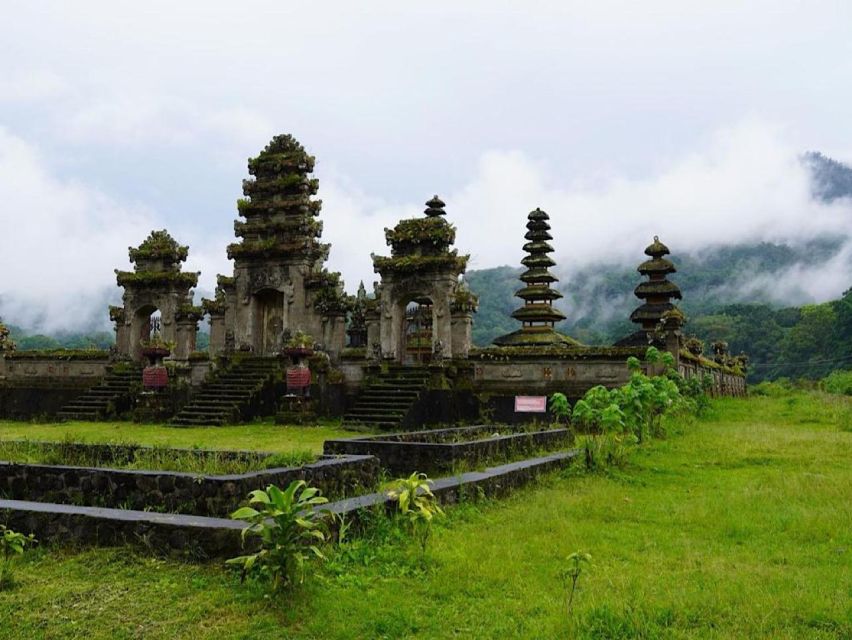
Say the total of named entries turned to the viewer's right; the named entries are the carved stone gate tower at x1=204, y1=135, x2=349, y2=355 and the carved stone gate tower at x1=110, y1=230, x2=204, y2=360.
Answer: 0

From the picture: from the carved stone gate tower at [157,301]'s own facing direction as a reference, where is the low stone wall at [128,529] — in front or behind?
in front

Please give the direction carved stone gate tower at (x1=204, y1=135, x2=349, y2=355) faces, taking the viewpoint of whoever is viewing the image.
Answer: facing the viewer and to the left of the viewer

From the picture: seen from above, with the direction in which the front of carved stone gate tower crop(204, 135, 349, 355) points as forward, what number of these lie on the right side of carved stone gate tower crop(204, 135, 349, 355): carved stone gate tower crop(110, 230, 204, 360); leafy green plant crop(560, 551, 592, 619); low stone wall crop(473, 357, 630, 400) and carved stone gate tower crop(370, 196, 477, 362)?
1

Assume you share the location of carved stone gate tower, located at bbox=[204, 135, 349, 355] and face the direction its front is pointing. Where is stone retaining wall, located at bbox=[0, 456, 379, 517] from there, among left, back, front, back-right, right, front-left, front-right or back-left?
front-left

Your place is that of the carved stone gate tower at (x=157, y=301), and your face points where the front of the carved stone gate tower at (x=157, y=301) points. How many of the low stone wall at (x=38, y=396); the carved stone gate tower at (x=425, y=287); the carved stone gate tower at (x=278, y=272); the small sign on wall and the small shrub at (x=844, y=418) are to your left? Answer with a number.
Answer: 4

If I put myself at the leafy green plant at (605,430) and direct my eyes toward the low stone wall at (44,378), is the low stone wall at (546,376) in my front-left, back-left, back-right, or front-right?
front-right

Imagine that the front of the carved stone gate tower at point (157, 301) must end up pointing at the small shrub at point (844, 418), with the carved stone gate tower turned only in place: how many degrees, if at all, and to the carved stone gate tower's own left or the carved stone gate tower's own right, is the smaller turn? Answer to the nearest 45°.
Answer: approximately 90° to the carved stone gate tower's own left

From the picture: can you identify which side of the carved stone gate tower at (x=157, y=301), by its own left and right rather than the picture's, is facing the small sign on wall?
left

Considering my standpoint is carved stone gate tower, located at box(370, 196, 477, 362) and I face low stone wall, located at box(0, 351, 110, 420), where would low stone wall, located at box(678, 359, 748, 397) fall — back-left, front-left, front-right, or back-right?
back-right

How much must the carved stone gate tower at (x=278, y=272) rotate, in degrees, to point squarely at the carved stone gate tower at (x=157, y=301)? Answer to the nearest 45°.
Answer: approximately 90° to its right

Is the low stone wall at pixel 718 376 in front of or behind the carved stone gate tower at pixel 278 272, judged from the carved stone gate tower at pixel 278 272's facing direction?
behind

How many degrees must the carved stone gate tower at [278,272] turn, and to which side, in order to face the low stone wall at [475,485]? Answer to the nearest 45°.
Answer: approximately 45° to its left

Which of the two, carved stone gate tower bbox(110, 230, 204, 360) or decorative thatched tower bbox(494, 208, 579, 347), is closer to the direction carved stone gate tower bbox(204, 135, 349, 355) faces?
the carved stone gate tower

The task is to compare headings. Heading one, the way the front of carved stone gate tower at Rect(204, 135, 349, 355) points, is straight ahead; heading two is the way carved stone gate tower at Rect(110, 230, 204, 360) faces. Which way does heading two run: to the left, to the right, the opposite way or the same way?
the same way

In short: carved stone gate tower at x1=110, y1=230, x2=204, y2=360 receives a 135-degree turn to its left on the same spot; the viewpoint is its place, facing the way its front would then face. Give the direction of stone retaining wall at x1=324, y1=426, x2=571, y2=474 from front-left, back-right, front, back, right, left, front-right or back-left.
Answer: right

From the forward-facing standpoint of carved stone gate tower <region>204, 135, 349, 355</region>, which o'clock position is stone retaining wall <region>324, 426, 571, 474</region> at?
The stone retaining wall is roughly at 10 o'clock from the carved stone gate tower.
